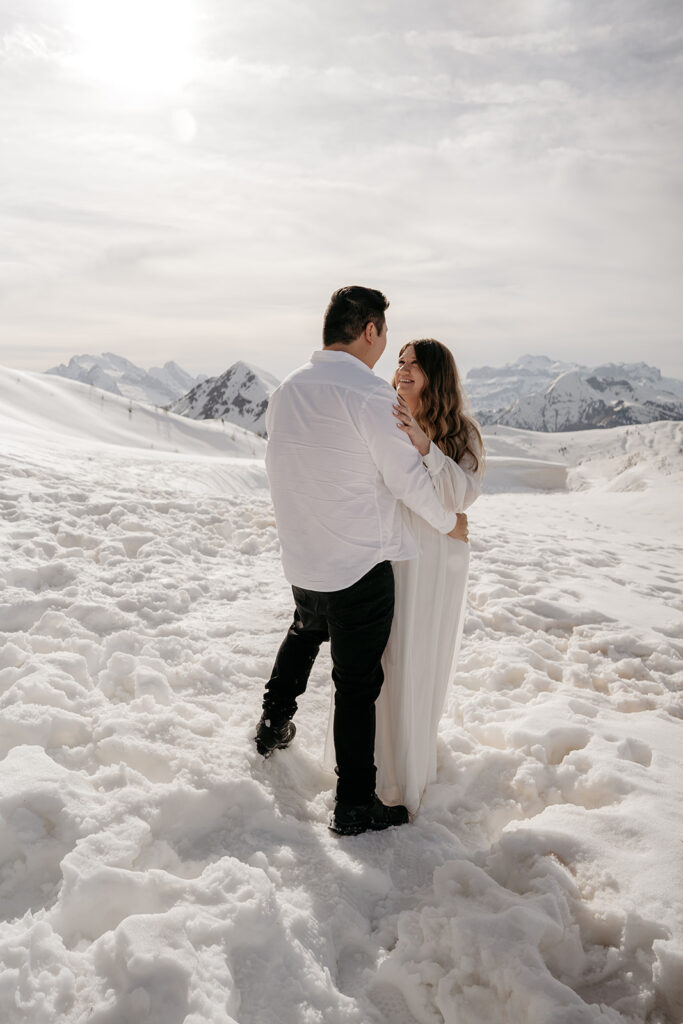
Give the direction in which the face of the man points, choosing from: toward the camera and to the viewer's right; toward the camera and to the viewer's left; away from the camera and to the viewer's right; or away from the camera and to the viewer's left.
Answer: away from the camera and to the viewer's right

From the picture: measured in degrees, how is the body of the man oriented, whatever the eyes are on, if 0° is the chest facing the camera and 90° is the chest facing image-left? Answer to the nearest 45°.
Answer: approximately 225°

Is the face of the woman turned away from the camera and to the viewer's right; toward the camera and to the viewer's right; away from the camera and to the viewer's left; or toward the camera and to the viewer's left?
toward the camera and to the viewer's left
